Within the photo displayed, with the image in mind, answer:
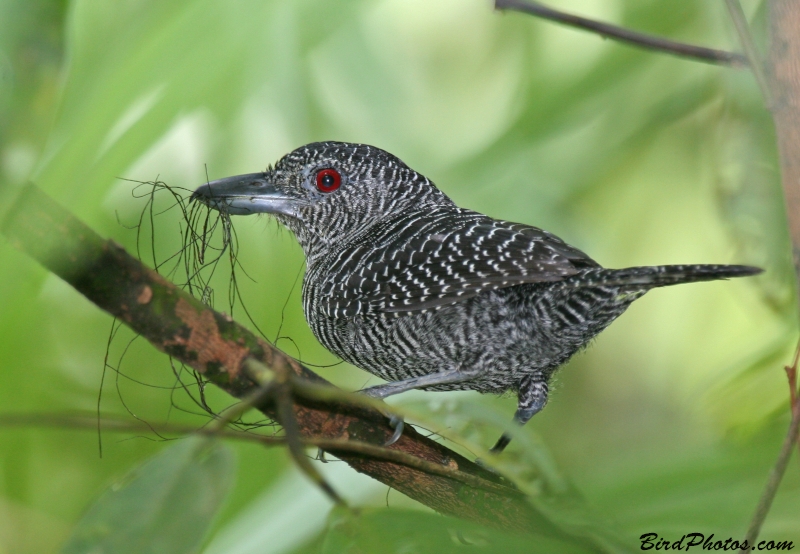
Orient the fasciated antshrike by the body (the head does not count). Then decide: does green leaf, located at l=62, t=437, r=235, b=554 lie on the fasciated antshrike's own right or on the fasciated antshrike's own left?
on the fasciated antshrike's own left

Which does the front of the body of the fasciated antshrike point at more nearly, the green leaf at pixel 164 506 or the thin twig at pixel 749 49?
the green leaf

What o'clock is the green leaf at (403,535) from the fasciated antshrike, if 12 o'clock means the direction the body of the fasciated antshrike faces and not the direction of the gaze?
The green leaf is roughly at 9 o'clock from the fasciated antshrike.

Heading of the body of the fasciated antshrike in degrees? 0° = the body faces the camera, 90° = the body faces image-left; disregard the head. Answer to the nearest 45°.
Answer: approximately 90°
